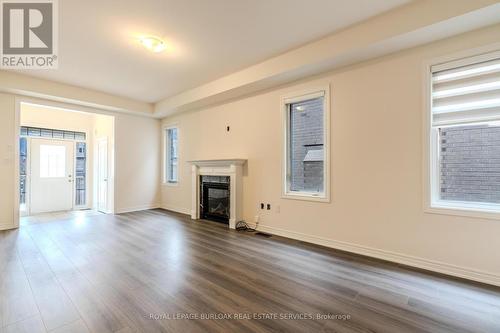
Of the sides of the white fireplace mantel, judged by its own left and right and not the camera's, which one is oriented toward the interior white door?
right

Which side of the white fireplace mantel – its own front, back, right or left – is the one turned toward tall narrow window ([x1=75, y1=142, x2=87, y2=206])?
right

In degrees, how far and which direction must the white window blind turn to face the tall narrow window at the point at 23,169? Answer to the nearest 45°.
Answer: approximately 45° to its right

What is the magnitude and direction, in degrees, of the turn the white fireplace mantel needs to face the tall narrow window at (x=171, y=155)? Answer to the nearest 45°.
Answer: approximately 90° to its right

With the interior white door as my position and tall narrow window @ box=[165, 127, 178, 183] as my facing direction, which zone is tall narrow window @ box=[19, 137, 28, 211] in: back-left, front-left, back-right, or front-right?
back-right

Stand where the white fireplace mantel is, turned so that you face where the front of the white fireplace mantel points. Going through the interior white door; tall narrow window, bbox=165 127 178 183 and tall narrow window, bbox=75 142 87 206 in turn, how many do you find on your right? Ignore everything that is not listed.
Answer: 3

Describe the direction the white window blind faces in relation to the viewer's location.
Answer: facing the viewer and to the left of the viewer

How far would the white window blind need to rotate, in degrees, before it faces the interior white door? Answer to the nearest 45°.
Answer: approximately 45° to its right

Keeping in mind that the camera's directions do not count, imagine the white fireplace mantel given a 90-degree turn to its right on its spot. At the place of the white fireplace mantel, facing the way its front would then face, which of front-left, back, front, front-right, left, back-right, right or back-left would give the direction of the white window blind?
back

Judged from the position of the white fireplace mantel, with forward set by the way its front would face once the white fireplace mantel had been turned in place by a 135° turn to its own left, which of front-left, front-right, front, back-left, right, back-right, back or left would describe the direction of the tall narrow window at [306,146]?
front-right

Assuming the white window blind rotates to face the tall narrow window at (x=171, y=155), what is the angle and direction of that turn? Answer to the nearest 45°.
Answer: approximately 45° to its right

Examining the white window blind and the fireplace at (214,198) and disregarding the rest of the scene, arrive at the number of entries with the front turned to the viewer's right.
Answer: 0

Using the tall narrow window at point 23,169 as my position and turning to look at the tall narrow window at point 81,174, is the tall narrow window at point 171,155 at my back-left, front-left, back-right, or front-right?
front-right

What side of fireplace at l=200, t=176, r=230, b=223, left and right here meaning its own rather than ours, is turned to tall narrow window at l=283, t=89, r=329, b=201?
left

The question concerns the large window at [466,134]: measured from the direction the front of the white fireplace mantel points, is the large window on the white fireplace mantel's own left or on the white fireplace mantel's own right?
on the white fireplace mantel's own left
